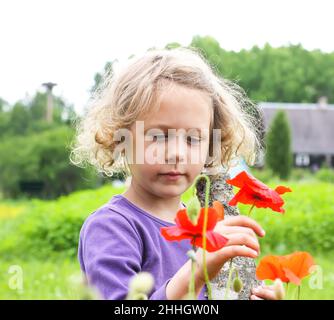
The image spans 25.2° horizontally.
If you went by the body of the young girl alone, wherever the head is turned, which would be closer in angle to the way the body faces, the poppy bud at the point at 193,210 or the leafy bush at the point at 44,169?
the poppy bud

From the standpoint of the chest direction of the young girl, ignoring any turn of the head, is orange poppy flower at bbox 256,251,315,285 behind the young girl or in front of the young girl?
in front

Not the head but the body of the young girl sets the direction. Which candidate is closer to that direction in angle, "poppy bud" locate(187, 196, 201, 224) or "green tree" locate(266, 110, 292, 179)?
the poppy bud

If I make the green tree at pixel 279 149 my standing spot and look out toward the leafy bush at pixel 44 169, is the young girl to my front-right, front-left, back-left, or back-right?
front-left

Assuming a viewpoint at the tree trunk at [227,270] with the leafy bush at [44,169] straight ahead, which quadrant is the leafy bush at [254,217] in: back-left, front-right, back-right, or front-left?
front-right

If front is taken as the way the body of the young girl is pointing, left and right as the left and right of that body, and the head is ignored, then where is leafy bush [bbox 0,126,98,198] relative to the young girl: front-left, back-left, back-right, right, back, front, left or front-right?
back-left

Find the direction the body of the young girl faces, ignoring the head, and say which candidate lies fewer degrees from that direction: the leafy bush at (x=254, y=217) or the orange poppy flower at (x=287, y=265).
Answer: the orange poppy flower

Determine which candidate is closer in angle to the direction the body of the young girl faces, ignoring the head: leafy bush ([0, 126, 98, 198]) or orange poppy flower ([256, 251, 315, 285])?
the orange poppy flower

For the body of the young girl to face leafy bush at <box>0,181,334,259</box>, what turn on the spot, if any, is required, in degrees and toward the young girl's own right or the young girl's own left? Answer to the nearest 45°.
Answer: approximately 135° to the young girl's own left

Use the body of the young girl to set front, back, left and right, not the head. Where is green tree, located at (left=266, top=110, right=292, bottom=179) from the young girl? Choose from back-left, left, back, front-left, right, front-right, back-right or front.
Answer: back-left

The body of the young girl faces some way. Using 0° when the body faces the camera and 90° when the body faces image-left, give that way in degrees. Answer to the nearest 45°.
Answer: approximately 315°
